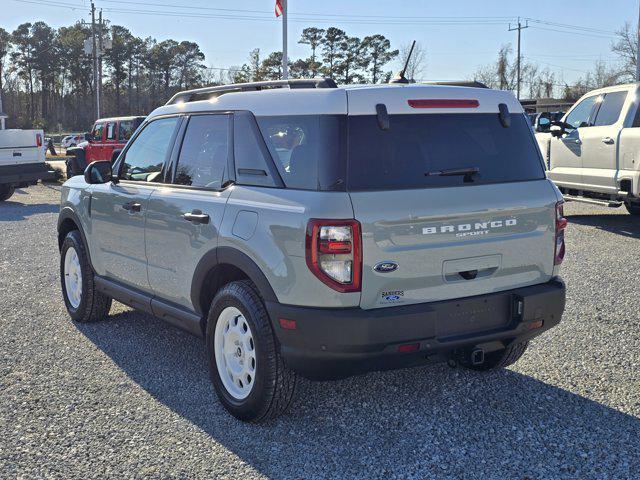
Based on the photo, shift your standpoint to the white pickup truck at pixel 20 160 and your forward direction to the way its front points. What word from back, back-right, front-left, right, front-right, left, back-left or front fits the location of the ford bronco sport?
back

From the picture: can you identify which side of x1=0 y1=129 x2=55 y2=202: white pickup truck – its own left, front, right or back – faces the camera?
back

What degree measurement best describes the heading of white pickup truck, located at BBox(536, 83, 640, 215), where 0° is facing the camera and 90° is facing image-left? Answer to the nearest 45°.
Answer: approximately 135°

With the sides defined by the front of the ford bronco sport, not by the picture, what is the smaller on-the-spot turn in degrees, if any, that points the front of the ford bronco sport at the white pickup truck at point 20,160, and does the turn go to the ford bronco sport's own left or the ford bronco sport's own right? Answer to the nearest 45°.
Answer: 0° — it already faces it

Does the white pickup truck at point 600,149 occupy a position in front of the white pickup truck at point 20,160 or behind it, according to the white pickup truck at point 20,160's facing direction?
behind

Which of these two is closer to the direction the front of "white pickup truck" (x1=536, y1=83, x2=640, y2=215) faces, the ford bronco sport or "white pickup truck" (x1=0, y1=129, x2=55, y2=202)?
the white pickup truck

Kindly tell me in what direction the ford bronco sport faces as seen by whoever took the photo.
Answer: facing away from the viewer and to the left of the viewer

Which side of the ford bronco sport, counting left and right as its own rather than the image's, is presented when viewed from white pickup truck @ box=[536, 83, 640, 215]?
right
